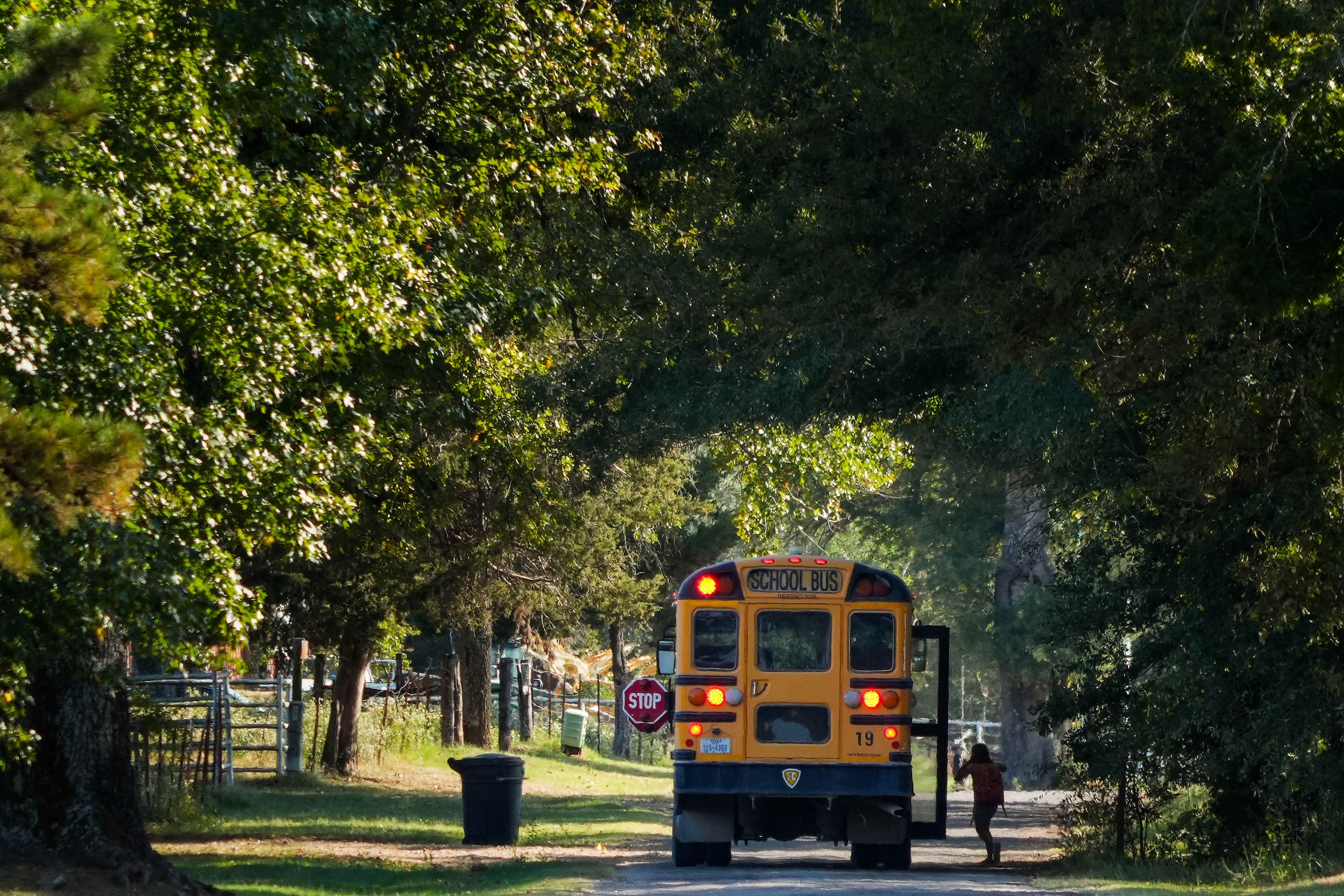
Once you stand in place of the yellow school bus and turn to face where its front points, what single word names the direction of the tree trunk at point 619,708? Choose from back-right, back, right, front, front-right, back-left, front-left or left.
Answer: front

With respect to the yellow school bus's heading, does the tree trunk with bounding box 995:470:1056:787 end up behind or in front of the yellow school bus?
in front

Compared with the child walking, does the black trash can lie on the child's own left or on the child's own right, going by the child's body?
on the child's own left

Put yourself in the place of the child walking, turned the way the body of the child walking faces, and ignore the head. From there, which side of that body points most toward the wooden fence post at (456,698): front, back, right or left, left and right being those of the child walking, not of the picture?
front

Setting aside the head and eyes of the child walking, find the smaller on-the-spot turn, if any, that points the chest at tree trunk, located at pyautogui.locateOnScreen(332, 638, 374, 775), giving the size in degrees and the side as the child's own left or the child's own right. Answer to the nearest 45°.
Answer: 0° — they already face it

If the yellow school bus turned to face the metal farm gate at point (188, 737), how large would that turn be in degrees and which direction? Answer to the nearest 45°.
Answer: approximately 45° to its left

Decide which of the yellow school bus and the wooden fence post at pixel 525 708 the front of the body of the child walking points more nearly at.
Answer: the wooden fence post

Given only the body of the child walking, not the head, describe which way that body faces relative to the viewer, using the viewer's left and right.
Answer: facing away from the viewer and to the left of the viewer

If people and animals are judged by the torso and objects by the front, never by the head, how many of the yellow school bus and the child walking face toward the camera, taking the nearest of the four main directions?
0

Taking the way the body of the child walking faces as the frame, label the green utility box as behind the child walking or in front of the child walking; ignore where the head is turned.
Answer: in front

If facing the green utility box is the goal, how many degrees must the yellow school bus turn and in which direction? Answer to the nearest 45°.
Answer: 0° — it already faces it

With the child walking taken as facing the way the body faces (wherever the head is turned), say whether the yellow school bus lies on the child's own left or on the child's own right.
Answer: on the child's own left

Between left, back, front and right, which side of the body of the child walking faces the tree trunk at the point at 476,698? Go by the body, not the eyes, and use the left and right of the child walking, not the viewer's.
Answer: front

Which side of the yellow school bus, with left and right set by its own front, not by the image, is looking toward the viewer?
back

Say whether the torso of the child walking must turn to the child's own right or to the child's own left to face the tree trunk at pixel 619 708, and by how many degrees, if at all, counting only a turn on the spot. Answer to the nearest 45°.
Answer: approximately 45° to the child's own right
